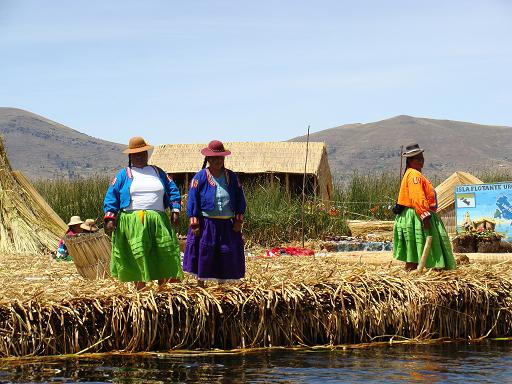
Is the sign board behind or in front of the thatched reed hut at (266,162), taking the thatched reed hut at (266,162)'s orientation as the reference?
in front

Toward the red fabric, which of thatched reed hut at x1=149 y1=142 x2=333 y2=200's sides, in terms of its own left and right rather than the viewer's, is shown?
front

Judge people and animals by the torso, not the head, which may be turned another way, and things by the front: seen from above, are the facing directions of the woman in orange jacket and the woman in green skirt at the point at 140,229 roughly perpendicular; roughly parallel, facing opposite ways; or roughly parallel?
roughly perpendicular

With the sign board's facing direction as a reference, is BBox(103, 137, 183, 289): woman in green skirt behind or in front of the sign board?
in front

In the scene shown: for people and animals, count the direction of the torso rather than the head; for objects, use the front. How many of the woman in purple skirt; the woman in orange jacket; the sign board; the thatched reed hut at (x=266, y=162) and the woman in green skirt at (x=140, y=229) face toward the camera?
4

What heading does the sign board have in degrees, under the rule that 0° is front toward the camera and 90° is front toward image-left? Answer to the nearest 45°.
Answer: approximately 0°

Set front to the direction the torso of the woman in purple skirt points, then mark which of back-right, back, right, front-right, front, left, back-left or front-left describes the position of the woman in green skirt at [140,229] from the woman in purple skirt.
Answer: right
